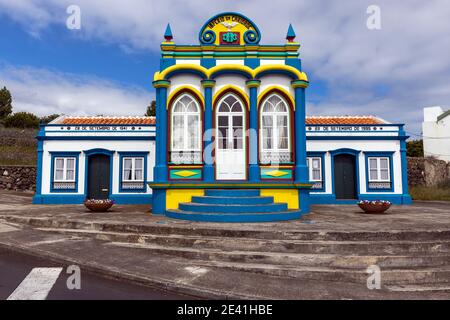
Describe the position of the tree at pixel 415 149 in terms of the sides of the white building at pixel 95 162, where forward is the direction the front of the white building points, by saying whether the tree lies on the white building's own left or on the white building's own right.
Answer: on the white building's own left

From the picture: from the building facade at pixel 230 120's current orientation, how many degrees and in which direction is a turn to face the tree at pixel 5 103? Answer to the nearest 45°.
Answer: approximately 135° to its right

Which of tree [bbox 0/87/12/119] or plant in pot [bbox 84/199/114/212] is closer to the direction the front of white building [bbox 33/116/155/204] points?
the plant in pot

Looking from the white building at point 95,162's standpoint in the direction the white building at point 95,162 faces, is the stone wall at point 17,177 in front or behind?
behind

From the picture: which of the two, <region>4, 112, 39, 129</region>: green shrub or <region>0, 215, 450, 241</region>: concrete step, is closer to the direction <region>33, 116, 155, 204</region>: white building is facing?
the concrete step

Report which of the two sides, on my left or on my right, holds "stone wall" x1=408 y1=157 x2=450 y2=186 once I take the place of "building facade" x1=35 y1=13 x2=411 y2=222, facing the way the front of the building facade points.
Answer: on my left

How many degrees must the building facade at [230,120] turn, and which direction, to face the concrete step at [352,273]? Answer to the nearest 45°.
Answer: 0° — it already faces it

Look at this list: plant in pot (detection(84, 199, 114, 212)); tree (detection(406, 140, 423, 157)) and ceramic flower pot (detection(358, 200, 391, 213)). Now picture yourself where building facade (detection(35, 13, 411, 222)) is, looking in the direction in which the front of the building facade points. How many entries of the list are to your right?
1

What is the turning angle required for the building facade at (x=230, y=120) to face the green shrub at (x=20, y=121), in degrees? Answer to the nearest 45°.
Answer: approximately 135° to its right

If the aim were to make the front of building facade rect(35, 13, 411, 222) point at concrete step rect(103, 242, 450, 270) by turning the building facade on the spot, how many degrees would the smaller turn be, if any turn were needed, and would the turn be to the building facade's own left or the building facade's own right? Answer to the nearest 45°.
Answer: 0° — it already faces it

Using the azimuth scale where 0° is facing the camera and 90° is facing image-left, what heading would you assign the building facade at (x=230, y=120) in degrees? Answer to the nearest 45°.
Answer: approximately 0°

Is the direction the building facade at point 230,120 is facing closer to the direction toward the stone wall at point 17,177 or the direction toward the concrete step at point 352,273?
the concrete step

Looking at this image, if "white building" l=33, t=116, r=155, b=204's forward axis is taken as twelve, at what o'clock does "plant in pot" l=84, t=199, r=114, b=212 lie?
The plant in pot is roughly at 12 o'clock from the white building.

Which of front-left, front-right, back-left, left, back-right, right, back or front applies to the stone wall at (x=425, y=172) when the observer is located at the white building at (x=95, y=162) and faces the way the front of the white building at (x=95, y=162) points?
left
